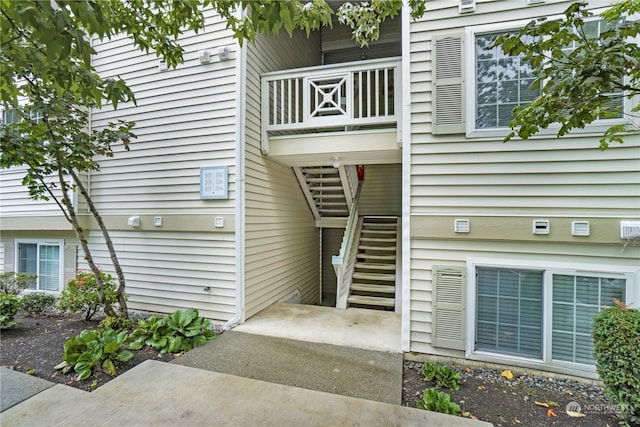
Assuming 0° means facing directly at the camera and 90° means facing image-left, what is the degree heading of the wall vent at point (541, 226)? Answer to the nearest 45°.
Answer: approximately 0°

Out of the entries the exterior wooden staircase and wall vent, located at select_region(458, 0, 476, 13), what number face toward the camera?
2

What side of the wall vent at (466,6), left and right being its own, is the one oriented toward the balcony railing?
right

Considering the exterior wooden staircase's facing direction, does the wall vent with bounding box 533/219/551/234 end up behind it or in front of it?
in front

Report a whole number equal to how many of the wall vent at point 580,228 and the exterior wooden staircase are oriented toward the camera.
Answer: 2

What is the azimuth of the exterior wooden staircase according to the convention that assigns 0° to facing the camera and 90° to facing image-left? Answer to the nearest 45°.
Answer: approximately 0°

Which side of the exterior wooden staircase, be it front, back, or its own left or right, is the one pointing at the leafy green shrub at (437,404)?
front
